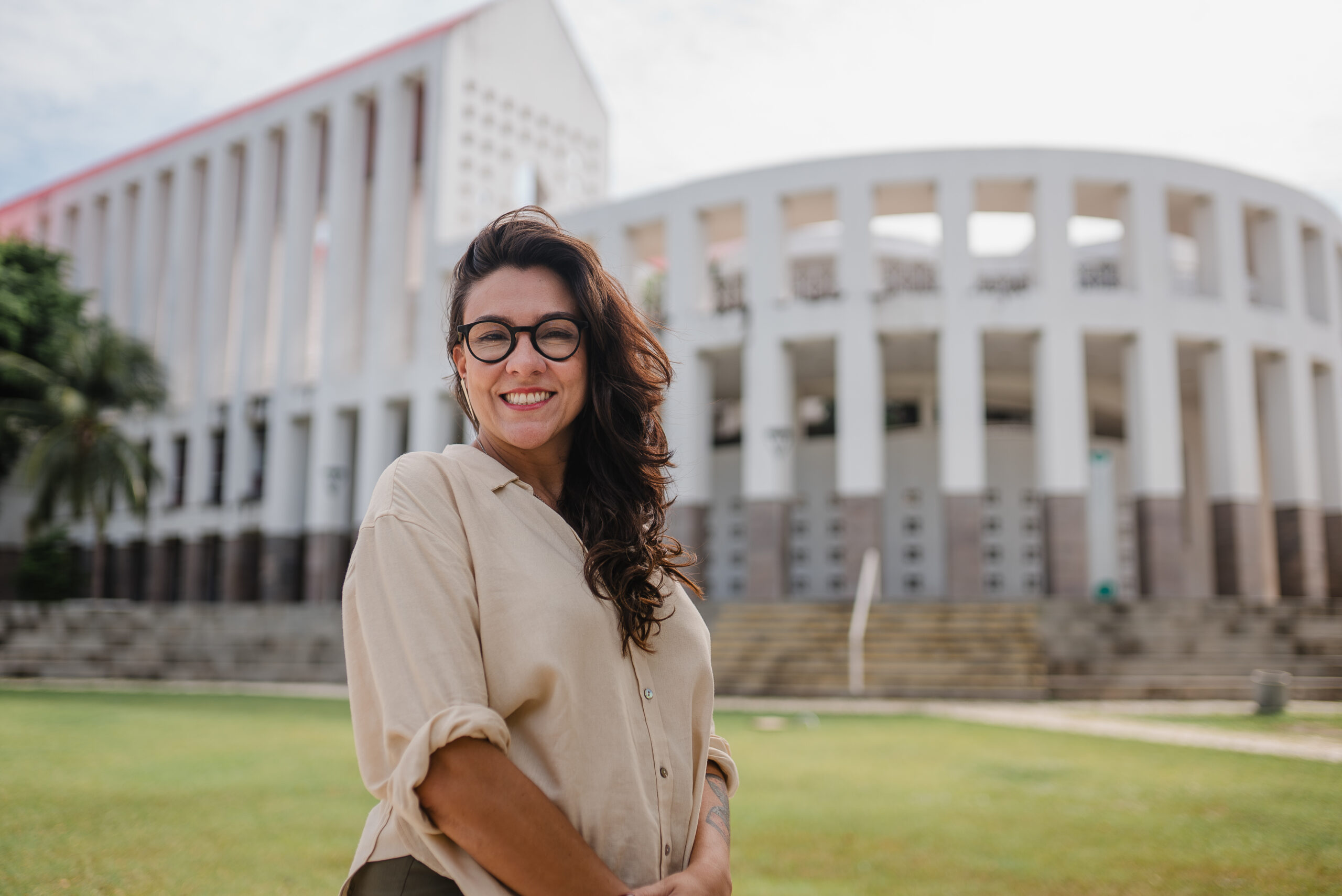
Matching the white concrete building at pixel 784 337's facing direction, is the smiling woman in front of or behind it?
in front

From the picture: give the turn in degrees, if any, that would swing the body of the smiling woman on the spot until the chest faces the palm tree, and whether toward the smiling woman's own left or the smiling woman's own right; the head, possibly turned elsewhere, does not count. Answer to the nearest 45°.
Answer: approximately 180°

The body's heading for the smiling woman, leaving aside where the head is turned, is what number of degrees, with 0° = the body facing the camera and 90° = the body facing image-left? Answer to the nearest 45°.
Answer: approximately 315°

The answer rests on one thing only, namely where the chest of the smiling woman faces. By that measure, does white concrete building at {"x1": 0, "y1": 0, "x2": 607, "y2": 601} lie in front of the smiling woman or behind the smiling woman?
behind

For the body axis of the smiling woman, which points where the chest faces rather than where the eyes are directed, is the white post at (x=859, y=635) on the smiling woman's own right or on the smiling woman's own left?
on the smiling woman's own left

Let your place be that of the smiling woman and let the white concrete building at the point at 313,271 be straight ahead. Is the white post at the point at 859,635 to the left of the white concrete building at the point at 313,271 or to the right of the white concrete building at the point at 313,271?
right

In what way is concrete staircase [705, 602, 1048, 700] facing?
toward the camera

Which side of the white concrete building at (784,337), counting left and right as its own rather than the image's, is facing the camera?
front

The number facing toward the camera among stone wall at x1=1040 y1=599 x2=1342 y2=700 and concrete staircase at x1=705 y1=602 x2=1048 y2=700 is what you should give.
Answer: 2

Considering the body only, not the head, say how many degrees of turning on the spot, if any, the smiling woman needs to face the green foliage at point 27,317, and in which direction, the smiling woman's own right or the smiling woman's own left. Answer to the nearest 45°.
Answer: approximately 180°

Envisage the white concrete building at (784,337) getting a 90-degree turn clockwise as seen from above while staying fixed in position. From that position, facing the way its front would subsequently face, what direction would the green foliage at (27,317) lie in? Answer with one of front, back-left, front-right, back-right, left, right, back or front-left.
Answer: front

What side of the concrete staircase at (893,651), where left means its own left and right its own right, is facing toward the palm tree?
right

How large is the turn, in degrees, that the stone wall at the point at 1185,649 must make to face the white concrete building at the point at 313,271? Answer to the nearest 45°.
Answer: approximately 90° to its right

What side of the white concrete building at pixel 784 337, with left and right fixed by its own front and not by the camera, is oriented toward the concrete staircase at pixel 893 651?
front

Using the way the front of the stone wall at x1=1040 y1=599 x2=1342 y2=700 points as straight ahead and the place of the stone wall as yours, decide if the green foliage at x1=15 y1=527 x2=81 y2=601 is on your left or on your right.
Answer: on your right
